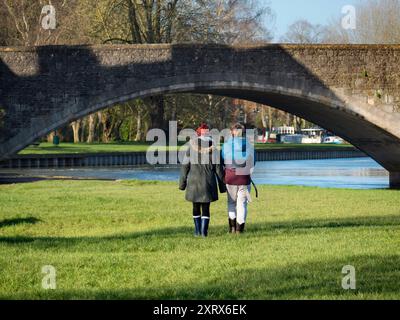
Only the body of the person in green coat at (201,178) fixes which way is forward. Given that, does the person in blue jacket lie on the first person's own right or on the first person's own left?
on the first person's own right

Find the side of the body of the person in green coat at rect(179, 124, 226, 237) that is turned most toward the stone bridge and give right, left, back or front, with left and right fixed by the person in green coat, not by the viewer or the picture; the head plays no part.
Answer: front

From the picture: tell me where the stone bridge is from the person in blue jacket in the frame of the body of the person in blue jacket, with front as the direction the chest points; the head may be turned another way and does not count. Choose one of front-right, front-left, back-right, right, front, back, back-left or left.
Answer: front

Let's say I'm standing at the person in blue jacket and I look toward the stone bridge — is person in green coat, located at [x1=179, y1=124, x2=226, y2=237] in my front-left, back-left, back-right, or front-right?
back-left

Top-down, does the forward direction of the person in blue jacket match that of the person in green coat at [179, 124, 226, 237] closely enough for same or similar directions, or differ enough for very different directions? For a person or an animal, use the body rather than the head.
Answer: same or similar directions

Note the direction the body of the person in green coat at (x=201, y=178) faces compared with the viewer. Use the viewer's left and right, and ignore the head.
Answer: facing away from the viewer

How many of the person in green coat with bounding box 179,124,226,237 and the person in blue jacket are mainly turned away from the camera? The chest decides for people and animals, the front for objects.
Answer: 2

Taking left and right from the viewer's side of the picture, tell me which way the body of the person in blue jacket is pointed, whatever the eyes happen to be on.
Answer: facing away from the viewer

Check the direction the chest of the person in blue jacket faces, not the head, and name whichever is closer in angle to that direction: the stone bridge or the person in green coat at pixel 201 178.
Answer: the stone bridge

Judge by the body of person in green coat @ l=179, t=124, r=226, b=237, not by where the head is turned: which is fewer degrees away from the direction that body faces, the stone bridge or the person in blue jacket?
the stone bridge

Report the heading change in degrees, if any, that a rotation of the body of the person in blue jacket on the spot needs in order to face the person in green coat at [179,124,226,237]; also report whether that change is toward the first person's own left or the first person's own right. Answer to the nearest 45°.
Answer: approximately 135° to the first person's own left
